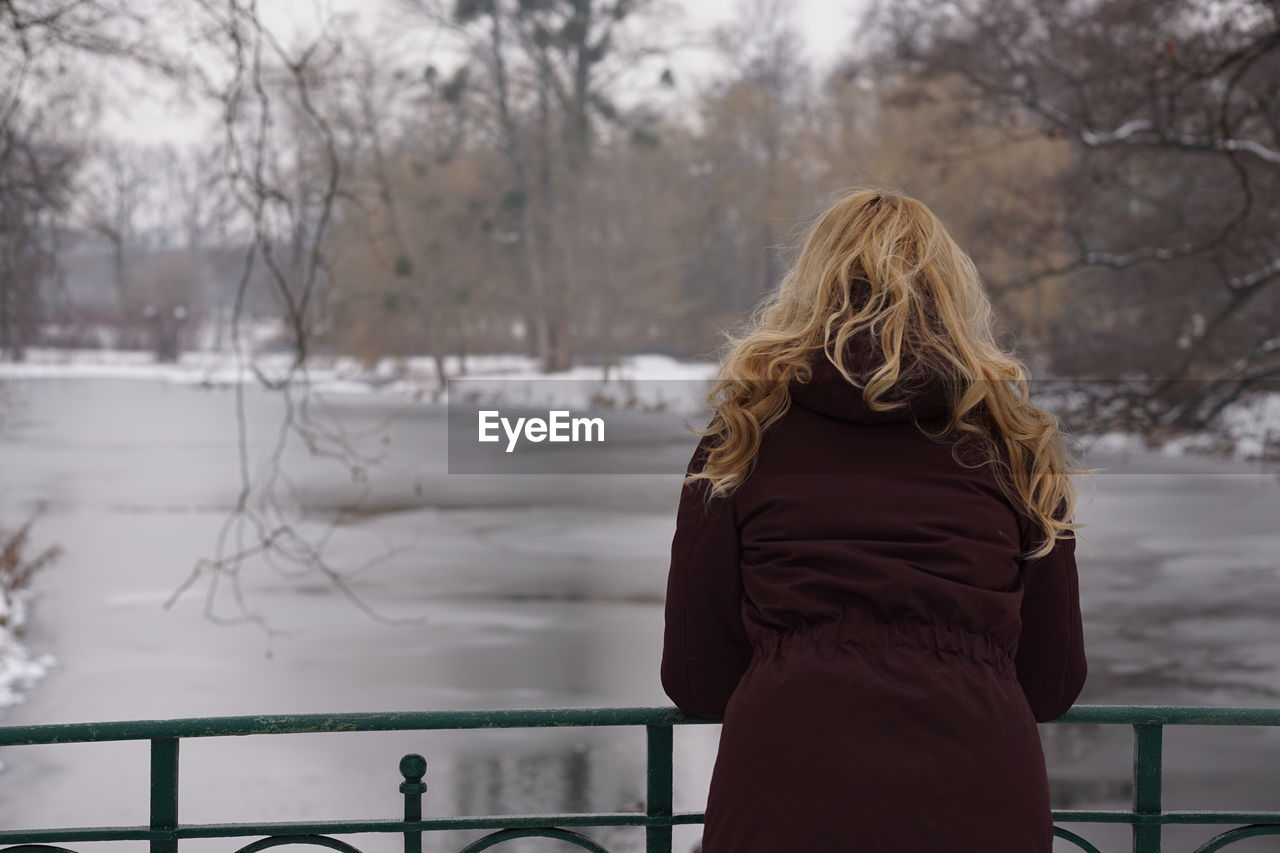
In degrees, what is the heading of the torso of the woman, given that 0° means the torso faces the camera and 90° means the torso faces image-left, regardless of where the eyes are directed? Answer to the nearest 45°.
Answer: approximately 180°

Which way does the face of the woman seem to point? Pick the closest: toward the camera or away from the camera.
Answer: away from the camera

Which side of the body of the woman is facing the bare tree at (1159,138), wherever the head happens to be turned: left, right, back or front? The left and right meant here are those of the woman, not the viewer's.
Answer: front

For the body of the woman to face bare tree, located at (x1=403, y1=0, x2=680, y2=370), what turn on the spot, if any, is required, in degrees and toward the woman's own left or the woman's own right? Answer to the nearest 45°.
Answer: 0° — they already face it
